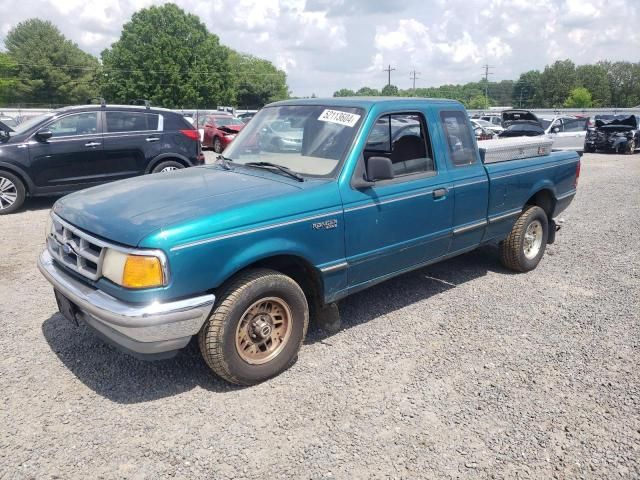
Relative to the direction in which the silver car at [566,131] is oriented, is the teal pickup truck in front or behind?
in front

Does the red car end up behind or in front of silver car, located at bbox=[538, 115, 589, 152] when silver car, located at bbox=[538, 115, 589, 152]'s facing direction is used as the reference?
in front

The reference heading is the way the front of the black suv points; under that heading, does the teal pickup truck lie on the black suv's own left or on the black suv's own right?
on the black suv's own left

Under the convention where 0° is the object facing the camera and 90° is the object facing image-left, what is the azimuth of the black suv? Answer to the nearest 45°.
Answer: approximately 90°

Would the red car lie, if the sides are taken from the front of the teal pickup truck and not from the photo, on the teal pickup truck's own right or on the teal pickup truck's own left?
on the teal pickup truck's own right

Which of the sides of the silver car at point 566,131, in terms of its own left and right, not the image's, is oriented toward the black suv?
front

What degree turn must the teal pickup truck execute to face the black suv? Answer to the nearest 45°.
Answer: approximately 90° to its right
